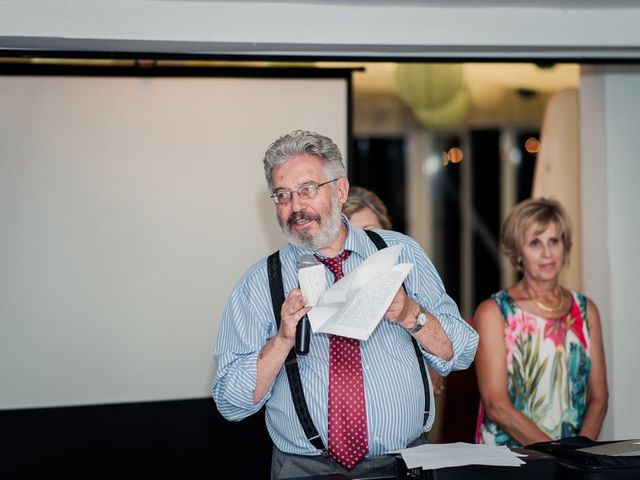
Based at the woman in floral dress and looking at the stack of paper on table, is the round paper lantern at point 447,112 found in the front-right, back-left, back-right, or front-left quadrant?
back-right

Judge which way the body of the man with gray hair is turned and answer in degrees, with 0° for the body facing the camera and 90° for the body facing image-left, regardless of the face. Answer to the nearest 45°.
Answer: approximately 0°

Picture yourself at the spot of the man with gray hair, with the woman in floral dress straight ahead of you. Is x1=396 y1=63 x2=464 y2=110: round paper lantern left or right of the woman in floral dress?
left

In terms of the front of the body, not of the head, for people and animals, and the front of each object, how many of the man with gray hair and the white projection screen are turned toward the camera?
2

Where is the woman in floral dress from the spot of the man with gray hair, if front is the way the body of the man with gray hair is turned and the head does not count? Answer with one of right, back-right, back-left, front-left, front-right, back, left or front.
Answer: back-left

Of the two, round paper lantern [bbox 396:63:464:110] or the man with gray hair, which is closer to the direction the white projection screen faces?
the man with gray hair

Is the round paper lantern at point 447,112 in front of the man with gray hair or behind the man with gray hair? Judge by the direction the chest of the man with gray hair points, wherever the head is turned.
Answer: behind

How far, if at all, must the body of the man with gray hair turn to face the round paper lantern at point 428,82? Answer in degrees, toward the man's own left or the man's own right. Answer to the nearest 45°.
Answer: approximately 180°

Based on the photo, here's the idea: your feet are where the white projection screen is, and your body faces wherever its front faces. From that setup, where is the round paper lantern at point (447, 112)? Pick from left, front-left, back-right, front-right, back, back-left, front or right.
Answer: back-left

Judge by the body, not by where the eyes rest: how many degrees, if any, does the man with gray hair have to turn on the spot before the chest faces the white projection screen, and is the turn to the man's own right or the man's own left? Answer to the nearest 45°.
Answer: approximately 135° to the man's own right

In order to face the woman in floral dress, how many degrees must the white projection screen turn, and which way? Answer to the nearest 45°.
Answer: approximately 45° to its left

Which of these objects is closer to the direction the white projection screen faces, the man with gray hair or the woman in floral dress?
the man with gray hair

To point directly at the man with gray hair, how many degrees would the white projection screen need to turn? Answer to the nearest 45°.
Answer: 0° — it already faces them

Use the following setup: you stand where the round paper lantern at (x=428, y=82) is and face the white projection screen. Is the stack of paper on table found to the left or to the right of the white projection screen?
left

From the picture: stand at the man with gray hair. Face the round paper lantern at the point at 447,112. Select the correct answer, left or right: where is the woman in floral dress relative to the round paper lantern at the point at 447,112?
right

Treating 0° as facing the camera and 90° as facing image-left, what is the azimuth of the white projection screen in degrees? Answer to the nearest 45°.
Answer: approximately 0°
